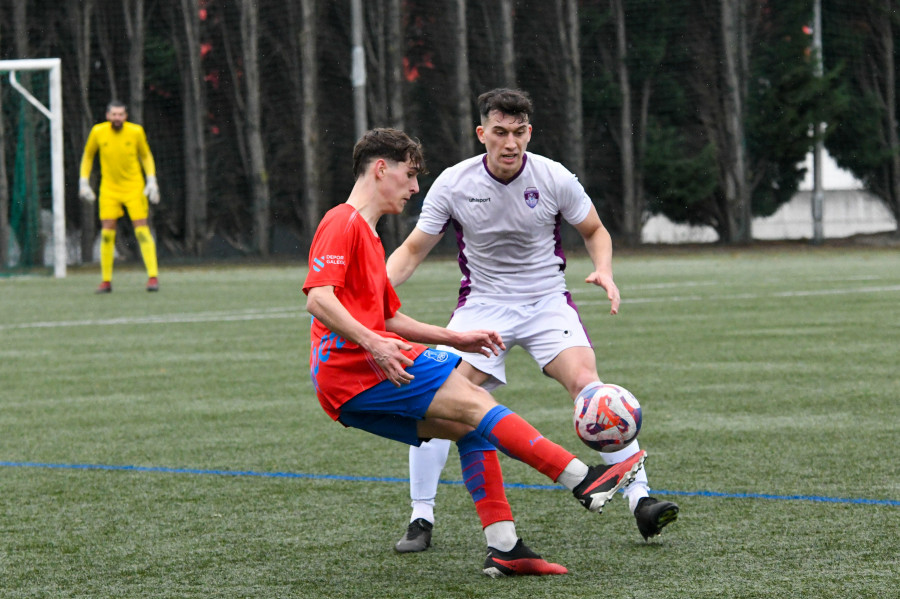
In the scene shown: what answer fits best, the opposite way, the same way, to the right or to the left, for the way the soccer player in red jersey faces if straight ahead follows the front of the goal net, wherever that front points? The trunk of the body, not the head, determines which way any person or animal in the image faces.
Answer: to the left

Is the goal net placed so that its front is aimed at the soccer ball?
yes

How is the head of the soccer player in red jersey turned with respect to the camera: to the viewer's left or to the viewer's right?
to the viewer's right

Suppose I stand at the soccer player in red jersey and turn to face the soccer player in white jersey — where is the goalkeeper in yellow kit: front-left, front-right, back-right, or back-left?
front-left

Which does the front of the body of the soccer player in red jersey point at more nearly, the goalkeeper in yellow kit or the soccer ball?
the soccer ball

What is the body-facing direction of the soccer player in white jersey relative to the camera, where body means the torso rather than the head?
toward the camera

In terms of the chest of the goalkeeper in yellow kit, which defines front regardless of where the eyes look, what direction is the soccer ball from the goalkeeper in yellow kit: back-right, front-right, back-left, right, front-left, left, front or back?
front

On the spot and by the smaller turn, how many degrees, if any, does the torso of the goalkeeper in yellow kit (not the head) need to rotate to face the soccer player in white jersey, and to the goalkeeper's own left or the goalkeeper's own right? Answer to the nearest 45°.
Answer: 0° — they already face them

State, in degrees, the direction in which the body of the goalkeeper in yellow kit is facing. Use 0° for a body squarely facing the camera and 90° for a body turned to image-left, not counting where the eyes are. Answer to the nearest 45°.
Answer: approximately 0°

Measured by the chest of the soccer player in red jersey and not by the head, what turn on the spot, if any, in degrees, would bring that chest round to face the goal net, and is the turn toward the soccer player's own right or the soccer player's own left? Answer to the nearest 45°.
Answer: approximately 90° to the soccer player's own left

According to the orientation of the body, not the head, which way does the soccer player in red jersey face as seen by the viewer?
to the viewer's right

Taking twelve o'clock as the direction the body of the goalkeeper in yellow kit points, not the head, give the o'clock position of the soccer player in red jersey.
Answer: The soccer player in red jersey is roughly at 12 o'clock from the goalkeeper in yellow kit.

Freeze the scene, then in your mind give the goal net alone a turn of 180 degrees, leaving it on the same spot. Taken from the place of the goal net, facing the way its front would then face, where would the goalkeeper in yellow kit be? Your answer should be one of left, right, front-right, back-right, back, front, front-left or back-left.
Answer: back

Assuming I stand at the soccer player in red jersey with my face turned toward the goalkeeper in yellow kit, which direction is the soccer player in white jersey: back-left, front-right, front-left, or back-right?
front-right

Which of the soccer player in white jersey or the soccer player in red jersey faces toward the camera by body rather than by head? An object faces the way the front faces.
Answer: the soccer player in white jersey

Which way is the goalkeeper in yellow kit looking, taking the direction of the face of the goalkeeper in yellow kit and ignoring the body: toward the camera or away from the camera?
toward the camera
